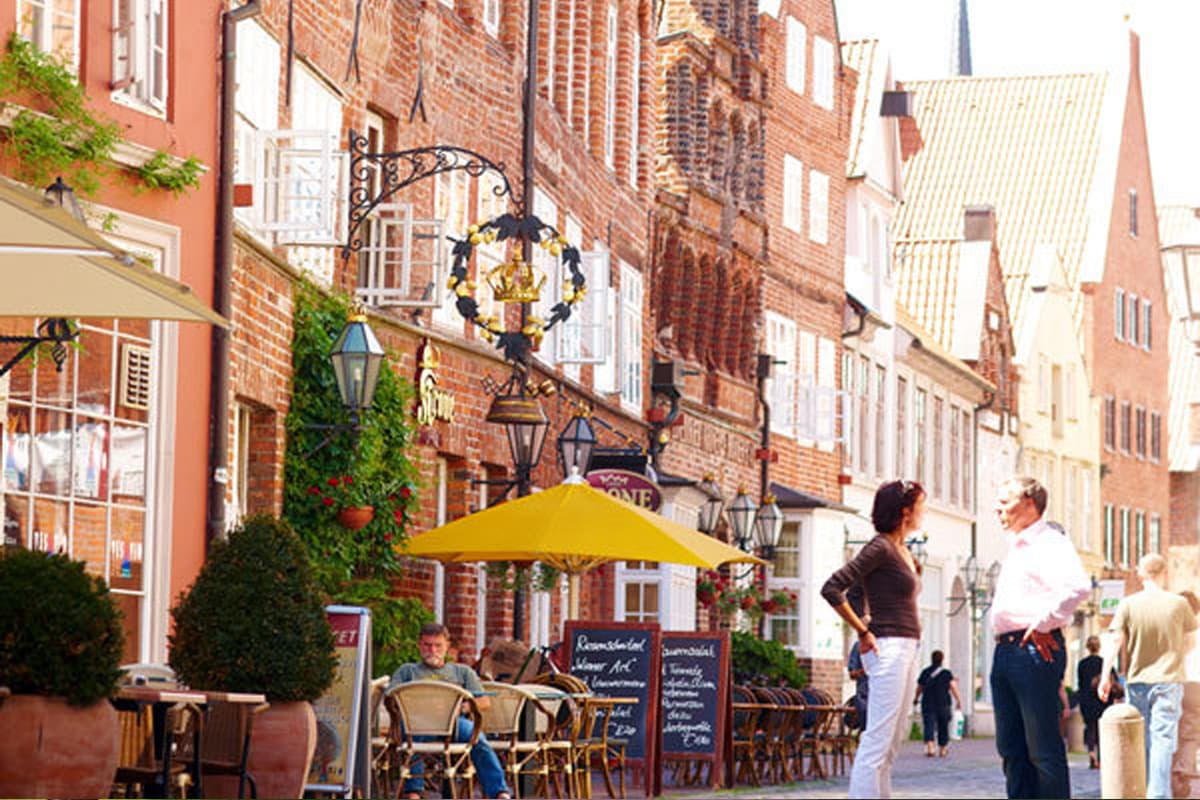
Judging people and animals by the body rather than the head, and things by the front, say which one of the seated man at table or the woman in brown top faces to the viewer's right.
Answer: the woman in brown top

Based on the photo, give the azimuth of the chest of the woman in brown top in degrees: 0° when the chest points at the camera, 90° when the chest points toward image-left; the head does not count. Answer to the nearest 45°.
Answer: approximately 270°

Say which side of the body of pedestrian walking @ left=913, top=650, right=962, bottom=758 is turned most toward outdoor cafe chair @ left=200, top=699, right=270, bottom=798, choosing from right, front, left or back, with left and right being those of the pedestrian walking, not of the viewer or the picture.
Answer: back

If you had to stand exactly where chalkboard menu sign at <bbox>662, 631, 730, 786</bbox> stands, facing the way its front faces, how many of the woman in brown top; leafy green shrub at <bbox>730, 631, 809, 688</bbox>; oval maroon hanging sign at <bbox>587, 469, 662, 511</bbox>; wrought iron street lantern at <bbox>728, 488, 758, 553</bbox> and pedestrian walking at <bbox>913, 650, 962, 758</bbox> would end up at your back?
4

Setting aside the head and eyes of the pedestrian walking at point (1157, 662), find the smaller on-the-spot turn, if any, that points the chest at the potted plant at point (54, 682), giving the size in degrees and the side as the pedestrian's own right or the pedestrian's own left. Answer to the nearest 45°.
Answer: approximately 135° to the pedestrian's own left

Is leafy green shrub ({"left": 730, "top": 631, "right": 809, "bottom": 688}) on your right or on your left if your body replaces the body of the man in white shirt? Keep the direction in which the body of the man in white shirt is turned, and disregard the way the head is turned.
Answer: on your right

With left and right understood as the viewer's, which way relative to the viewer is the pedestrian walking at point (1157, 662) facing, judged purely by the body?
facing away from the viewer

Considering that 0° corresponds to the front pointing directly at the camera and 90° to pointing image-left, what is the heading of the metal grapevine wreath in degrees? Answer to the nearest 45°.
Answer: approximately 0°

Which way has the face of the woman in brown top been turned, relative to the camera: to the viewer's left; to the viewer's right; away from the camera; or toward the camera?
to the viewer's right

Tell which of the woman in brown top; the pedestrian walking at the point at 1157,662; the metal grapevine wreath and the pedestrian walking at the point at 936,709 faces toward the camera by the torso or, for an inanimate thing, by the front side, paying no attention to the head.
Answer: the metal grapevine wreath

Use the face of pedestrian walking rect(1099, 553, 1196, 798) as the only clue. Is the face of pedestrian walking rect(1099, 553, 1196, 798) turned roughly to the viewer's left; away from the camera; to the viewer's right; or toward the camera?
away from the camera

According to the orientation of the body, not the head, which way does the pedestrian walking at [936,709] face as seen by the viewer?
away from the camera

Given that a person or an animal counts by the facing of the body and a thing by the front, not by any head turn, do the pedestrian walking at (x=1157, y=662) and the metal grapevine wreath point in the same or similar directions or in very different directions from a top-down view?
very different directions
